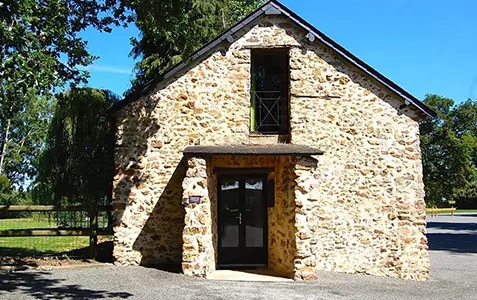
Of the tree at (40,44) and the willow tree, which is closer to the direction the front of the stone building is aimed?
the tree

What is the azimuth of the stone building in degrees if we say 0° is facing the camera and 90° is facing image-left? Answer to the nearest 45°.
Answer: approximately 0°

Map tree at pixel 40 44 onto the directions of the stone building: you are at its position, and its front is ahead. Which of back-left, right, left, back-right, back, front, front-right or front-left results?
front-right

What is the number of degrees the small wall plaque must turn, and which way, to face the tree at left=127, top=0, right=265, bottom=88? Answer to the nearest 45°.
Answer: approximately 180°

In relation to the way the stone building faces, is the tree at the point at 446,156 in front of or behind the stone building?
behind

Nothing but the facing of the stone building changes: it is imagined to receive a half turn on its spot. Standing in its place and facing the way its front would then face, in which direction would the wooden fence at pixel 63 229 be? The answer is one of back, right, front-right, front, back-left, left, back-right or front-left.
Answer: left
